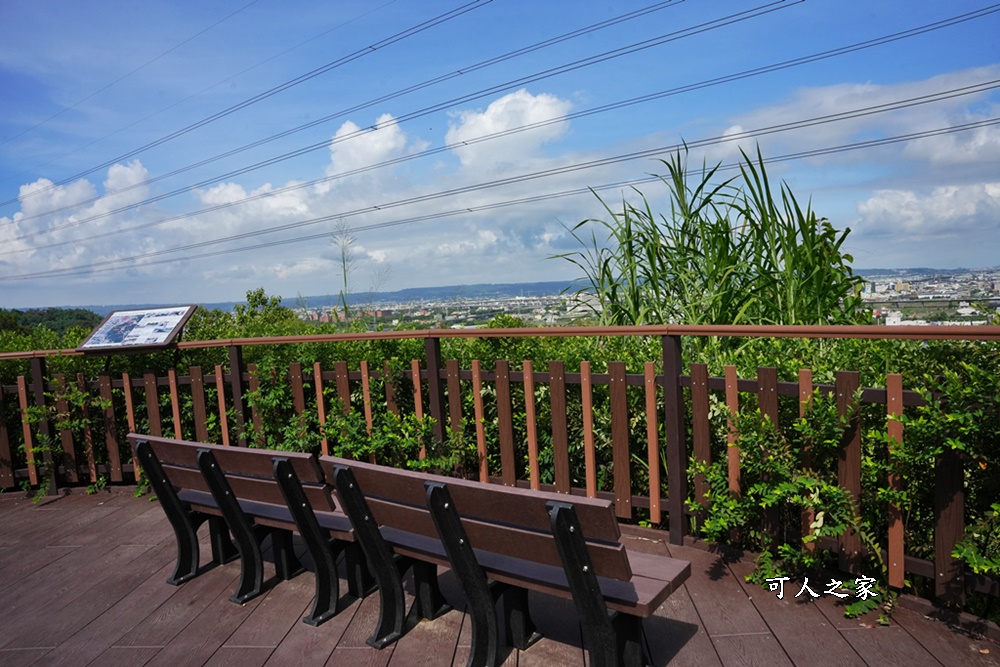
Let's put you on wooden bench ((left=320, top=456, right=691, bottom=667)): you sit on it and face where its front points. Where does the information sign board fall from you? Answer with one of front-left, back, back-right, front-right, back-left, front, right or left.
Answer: left

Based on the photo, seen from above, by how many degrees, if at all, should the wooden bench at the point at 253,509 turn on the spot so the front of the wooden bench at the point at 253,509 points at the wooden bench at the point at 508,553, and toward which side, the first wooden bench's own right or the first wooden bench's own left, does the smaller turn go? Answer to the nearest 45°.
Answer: approximately 90° to the first wooden bench's own right

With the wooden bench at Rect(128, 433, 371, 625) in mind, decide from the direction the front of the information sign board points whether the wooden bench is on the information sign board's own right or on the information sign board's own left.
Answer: on the information sign board's own left

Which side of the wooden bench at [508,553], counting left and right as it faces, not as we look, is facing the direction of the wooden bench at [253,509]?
left

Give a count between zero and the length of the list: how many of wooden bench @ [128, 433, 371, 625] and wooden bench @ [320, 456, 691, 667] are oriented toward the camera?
0

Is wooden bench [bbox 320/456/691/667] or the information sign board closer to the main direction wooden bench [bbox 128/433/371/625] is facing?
the information sign board

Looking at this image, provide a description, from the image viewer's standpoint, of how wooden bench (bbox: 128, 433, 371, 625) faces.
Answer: facing away from the viewer and to the right of the viewer

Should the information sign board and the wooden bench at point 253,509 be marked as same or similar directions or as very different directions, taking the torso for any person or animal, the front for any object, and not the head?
very different directions

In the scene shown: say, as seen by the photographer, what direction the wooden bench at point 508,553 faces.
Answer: facing away from the viewer and to the right of the viewer
